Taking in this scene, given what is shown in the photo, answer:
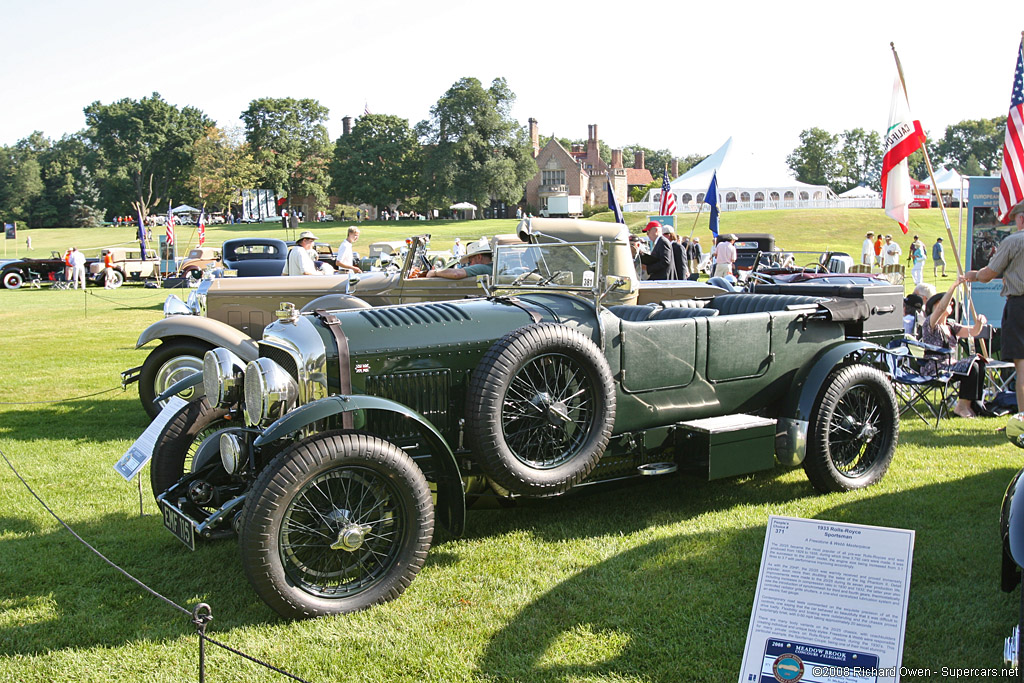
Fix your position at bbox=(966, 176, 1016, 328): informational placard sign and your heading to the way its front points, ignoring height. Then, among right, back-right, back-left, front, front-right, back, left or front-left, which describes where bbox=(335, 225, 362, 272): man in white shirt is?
right

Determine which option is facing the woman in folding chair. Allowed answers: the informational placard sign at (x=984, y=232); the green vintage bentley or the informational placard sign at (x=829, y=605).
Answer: the informational placard sign at (x=984, y=232)

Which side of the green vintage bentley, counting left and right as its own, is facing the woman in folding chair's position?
back

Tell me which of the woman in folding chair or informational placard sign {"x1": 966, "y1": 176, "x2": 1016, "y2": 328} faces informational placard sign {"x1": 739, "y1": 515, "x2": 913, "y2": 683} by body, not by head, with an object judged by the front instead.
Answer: informational placard sign {"x1": 966, "y1": 176, "x2": 1016, "y2": 328}

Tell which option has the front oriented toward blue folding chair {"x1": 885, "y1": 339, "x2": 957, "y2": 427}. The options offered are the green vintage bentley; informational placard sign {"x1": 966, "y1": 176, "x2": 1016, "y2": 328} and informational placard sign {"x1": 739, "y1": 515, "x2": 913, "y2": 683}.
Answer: informational placard sign {"x1": 966, "y1": 176, "x2": 1016, "y2": 328}

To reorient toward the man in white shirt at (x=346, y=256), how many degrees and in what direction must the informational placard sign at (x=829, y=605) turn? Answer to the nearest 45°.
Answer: approximately 135° to its right

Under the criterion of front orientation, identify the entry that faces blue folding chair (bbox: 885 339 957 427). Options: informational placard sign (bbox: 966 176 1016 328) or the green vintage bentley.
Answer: the informational placard sign

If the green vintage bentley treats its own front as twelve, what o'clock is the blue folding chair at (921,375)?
The blue folding chair is roughly at 6 o'clock from the green vintage bentley.

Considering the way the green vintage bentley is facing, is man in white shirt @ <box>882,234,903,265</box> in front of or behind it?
behind

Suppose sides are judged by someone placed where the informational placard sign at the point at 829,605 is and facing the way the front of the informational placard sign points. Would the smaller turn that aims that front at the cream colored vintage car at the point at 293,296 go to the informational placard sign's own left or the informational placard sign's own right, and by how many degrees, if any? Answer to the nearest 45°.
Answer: approximately 135° to the informational placard sign's own right
